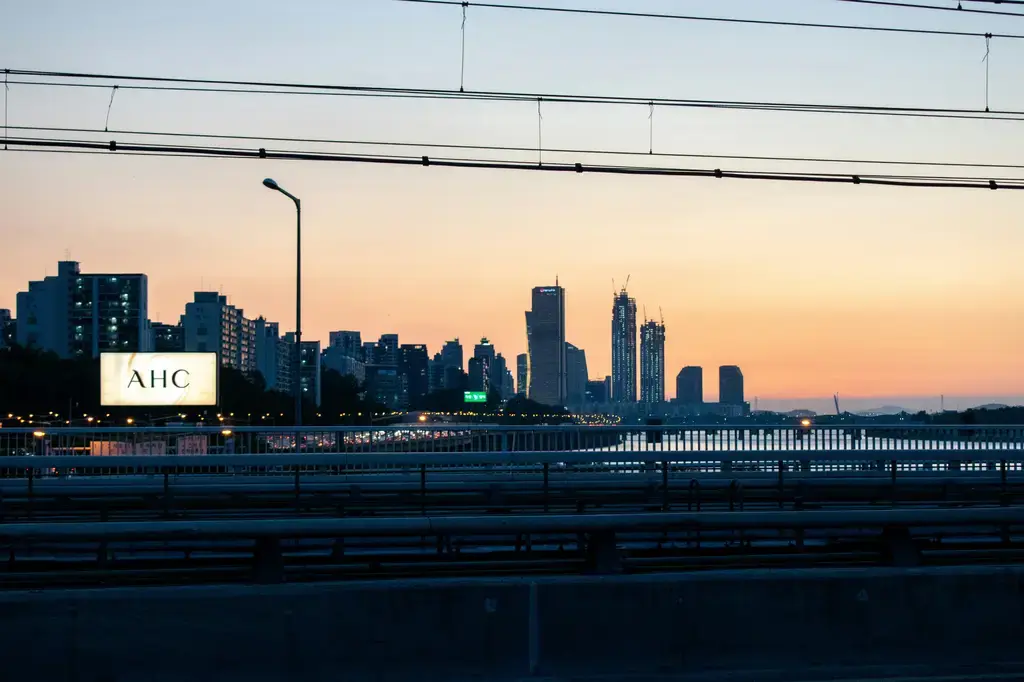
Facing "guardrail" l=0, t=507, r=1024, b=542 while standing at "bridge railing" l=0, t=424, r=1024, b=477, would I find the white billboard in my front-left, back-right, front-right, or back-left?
back-right

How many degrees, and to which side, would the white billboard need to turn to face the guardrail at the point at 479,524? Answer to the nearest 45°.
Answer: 0° — it already faces it

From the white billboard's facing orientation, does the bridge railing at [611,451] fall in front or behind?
in front

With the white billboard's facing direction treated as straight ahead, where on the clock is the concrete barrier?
The concrete barrier is roughly at 12 o'clock from the white billboard.

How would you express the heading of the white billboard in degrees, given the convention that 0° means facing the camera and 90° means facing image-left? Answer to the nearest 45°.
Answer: approximately 0°
